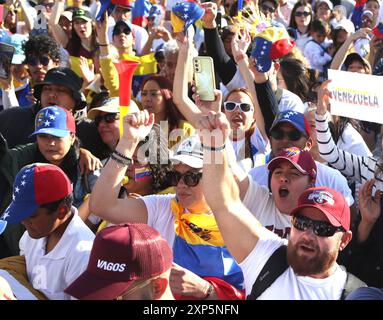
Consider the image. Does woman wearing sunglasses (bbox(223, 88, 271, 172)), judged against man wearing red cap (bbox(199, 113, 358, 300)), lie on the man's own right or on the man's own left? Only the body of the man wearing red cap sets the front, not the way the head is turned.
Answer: on the man's own right

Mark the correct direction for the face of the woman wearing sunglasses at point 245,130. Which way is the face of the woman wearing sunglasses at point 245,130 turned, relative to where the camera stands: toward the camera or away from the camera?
toward the camera

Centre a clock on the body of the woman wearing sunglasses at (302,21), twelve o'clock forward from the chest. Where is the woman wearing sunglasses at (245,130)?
the woman wearing sunglasses at (245,130) is roughly at 12 o'clock from the woman wearing sunglasses at (302,21).

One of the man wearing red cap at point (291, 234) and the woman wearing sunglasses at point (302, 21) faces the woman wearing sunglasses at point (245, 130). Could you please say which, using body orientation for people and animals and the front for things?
the woman wearing sunglasses at point (302, 21)

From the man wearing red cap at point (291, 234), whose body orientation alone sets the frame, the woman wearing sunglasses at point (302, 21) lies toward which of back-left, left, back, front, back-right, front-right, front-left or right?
back-right

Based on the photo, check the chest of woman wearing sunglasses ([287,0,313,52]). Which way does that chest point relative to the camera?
toward the camera

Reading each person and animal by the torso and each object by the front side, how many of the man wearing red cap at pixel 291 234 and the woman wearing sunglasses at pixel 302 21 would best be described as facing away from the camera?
0

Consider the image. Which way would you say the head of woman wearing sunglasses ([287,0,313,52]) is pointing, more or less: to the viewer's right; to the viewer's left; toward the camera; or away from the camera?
toward the camera

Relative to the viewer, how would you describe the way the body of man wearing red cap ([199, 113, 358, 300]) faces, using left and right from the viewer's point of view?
facing the viewer and to the left of the viewer

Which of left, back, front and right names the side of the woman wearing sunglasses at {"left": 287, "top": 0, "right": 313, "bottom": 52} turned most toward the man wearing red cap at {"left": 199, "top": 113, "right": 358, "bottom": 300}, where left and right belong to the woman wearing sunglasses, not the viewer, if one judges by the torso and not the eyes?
front
